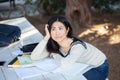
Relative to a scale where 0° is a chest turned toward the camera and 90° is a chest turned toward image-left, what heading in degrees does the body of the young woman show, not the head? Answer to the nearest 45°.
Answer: approximately 45°

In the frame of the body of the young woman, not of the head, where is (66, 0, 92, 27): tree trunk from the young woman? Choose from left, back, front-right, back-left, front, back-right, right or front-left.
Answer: back-right
